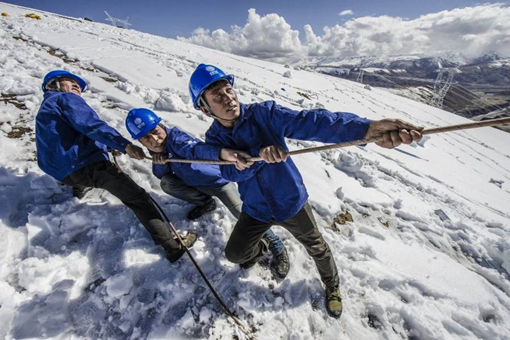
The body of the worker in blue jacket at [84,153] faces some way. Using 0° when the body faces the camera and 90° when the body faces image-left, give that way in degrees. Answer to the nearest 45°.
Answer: approximately 270°

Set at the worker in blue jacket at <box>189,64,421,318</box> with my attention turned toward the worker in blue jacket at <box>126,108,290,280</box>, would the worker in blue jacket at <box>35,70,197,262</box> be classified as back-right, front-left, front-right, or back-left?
front-left

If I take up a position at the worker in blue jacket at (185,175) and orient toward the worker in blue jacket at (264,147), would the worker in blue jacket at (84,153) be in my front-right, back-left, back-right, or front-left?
back-right

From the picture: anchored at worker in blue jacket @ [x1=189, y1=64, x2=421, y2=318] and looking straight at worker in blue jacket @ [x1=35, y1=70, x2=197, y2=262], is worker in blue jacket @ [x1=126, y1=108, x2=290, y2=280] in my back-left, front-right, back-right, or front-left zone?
front-right

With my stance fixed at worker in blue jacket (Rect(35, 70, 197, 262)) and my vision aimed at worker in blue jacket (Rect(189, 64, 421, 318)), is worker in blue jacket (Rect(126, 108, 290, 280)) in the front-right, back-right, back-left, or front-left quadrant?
front-left

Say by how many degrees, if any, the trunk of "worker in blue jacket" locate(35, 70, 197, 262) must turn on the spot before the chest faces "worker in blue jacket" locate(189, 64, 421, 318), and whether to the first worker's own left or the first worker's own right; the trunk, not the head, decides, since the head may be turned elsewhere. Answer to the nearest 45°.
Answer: approximately 45° to the first worker's own right

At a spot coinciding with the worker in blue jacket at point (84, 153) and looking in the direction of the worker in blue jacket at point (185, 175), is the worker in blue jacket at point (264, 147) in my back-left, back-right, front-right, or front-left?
front-right

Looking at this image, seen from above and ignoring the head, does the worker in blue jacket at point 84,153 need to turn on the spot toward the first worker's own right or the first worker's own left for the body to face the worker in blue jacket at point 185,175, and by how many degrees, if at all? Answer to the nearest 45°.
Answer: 0° — they already face them
